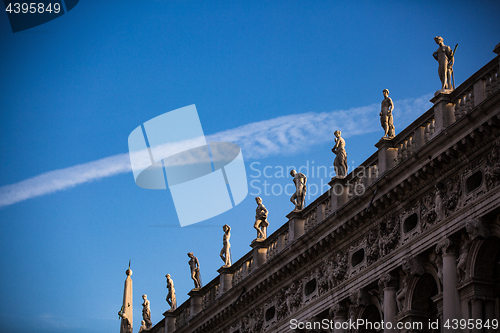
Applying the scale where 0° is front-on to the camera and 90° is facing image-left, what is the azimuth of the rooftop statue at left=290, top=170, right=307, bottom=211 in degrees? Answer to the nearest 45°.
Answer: approximately 45°

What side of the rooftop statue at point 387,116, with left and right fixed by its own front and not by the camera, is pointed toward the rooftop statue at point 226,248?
right

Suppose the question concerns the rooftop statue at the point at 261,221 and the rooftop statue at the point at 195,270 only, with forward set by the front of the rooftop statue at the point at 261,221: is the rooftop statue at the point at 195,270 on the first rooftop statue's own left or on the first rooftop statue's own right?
on the first rooftop statue's own right

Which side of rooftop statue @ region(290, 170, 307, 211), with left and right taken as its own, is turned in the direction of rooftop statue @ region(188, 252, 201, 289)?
right

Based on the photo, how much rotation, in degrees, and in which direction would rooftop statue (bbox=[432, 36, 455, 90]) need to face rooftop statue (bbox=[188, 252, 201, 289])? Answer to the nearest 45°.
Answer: approximately 90° to its right

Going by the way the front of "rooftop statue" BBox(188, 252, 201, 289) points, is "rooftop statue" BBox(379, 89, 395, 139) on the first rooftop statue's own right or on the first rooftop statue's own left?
on the first rooftop statue's own left
